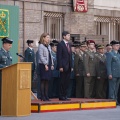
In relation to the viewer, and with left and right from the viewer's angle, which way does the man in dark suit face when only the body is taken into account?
facing the viewer and to the right of the viewer

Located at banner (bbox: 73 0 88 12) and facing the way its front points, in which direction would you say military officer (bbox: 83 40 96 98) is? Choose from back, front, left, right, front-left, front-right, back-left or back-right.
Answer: front

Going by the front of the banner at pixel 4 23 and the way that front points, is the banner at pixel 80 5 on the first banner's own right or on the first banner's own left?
on the first banner's own left

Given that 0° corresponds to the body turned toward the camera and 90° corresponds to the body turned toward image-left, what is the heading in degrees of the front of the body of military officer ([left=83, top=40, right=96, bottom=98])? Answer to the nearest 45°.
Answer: approximately 315°

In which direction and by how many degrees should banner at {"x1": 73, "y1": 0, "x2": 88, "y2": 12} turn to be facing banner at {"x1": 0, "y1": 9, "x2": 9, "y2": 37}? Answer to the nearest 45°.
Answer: approximately 45° to its right

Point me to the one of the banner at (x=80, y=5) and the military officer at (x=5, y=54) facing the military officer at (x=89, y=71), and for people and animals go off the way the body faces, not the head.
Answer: the banner

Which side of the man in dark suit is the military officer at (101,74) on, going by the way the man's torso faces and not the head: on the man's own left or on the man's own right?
on the man's own left

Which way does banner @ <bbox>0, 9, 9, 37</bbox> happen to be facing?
toward the camera

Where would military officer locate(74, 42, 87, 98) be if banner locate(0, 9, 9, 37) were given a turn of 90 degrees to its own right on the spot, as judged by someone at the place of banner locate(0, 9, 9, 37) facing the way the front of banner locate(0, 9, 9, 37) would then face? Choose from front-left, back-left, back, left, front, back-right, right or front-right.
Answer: back-left

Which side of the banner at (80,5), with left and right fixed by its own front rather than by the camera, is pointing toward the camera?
front

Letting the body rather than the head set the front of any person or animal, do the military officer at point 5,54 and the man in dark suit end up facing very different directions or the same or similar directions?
same or similar directions

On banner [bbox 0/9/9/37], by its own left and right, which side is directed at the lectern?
front

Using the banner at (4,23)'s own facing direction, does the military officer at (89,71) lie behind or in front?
in front

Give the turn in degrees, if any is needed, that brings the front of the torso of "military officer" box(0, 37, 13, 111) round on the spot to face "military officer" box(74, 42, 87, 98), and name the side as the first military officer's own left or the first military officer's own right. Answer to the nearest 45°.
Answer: approximately 90° to the first military officer's own left

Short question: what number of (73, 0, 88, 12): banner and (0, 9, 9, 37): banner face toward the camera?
2

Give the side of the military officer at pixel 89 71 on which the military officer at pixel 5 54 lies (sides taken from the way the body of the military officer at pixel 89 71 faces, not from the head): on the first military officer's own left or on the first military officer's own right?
on the first military officer's own right

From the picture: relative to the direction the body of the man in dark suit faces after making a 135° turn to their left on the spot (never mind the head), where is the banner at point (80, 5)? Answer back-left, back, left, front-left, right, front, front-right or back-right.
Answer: front

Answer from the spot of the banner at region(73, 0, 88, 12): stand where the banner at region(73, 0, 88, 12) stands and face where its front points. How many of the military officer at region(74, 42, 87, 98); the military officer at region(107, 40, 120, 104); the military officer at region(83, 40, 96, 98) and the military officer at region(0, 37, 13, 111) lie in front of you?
4
